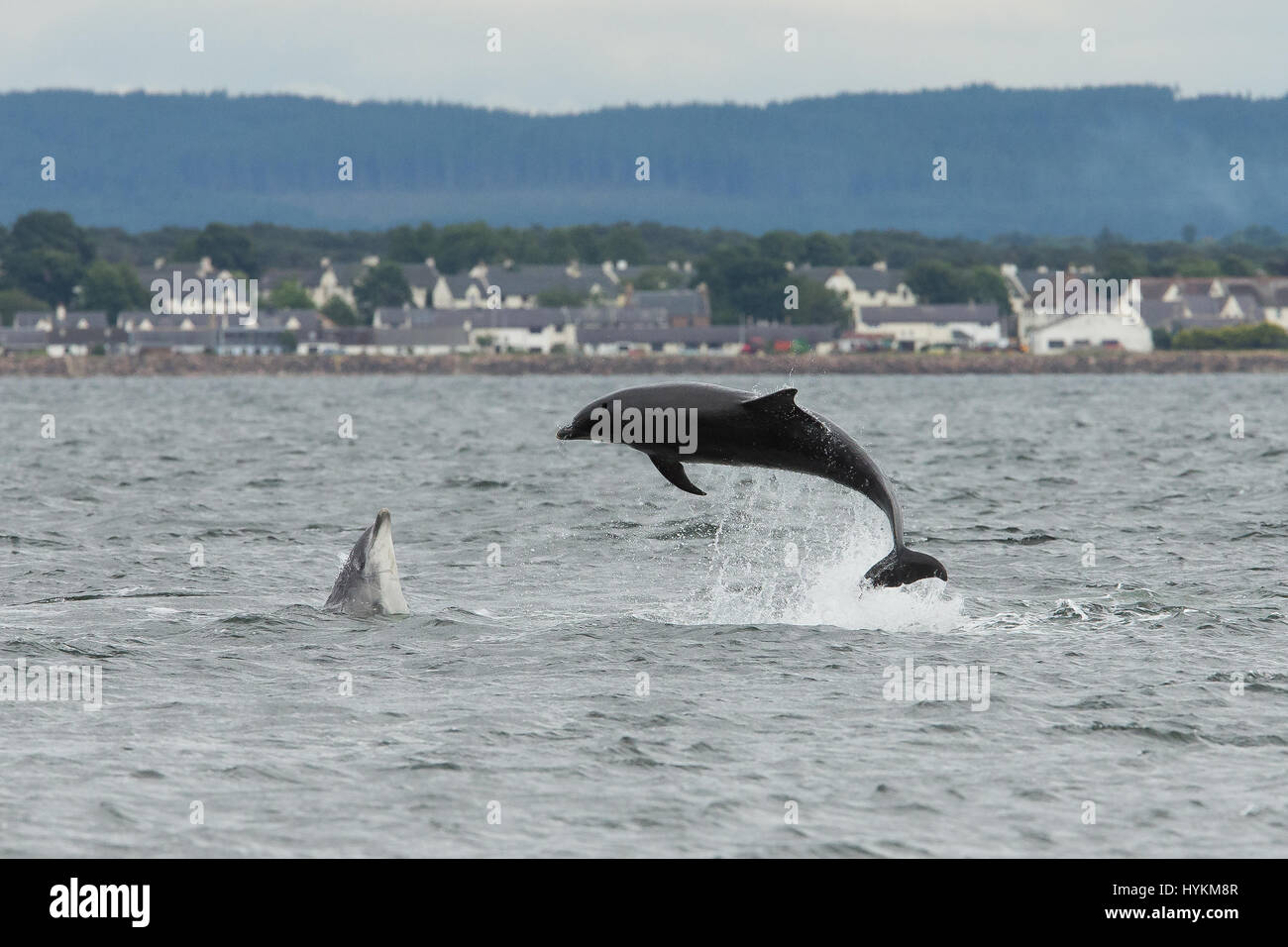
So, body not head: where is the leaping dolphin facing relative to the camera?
to the viewer's left

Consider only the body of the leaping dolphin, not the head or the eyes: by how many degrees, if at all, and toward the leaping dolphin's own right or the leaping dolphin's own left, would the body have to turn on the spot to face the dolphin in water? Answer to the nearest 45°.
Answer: approximately 45° to the leaping dolphin's own right
